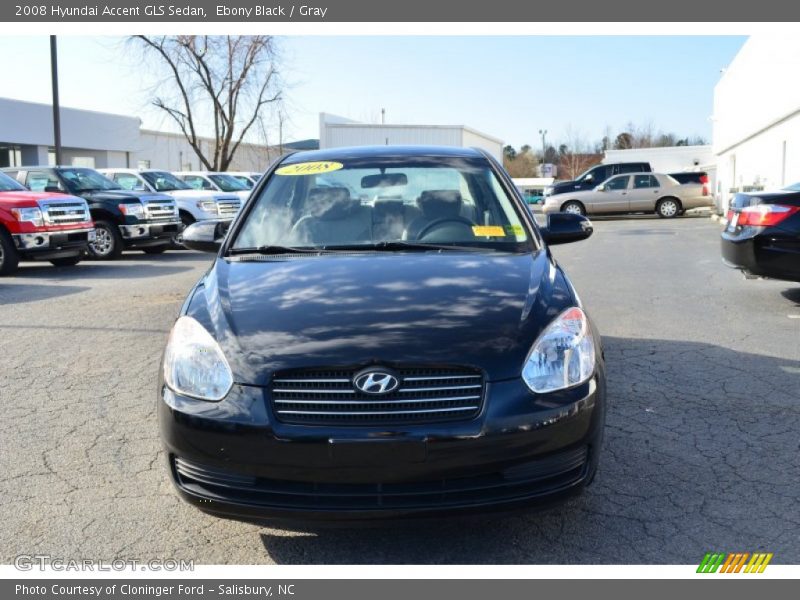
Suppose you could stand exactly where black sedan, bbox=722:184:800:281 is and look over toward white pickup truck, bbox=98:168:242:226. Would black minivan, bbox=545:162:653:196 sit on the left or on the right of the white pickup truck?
right

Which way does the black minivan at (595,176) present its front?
to the viewer's left

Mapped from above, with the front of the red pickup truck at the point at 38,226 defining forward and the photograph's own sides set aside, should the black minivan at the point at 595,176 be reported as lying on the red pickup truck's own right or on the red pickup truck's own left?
on the red pickup truck's own left

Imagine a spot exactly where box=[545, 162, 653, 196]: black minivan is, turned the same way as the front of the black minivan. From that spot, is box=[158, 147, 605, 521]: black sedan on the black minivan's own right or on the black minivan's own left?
on the black minivan's own left

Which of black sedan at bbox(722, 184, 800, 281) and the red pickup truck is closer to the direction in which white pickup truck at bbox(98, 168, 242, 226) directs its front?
the black sedan

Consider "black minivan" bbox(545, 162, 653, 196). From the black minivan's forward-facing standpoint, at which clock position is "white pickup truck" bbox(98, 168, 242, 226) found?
The white pickup truck is roughly at 10 o'clock from the black minivan.

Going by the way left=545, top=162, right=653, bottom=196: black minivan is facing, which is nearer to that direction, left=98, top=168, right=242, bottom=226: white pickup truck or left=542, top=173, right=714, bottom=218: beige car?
the white pickup truck

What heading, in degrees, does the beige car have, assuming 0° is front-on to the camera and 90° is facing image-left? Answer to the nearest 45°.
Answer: approximately 90°
